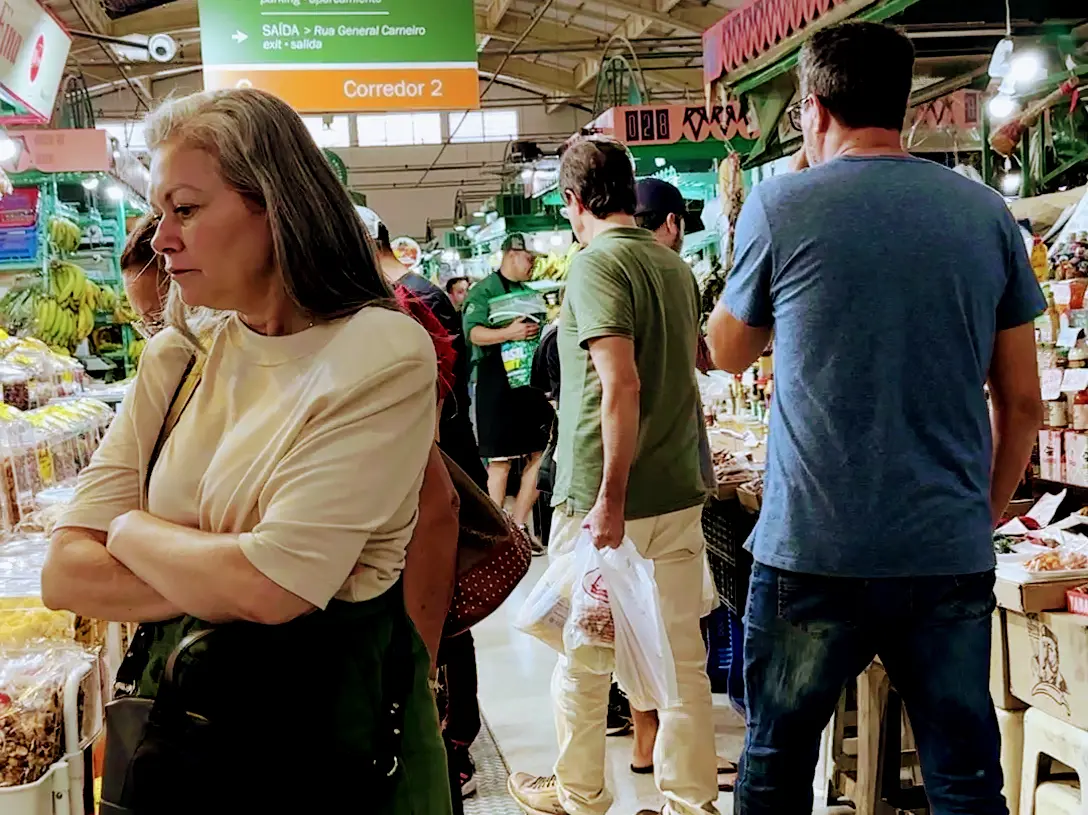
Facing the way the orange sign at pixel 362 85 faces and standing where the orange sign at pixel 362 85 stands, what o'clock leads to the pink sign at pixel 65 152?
the pink sign at pixel 65 152 is roughly at 4 o'clock from the orange sign at pixel 362 85.

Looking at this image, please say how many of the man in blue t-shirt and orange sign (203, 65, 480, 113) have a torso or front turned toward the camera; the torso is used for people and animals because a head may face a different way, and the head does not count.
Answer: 1

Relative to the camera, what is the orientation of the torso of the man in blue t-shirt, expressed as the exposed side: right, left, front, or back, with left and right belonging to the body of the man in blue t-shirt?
back

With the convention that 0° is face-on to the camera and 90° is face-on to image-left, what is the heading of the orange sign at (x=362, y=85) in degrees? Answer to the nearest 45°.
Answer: approximately 0°

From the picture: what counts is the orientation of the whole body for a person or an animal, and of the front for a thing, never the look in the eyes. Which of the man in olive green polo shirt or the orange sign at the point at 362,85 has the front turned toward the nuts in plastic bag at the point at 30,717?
the orange sign

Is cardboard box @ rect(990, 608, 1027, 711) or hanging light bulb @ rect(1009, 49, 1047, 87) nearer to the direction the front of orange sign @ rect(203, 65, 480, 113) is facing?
the cardboard box

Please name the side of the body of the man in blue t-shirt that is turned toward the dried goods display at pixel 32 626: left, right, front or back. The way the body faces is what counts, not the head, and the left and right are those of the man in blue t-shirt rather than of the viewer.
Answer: left
